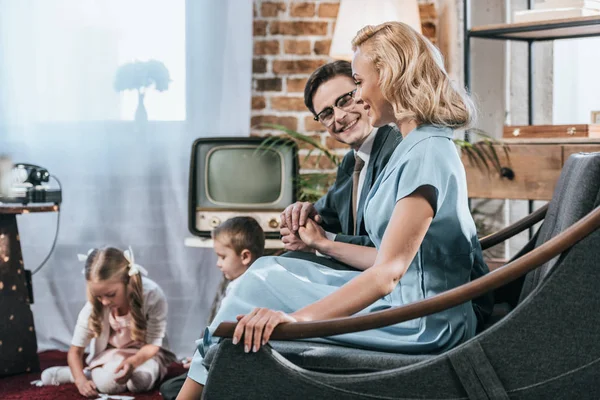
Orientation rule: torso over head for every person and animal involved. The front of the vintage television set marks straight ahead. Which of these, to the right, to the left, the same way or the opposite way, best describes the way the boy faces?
to the right

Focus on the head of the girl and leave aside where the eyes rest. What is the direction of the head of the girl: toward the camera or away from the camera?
toward the camera

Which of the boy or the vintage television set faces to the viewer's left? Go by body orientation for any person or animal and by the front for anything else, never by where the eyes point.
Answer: the boy

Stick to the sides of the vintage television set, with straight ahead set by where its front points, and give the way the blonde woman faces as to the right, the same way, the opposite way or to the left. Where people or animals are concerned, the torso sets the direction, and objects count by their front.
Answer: to the right

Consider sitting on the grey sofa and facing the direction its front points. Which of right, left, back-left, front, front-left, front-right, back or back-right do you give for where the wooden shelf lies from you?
right

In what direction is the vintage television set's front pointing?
toward the camera

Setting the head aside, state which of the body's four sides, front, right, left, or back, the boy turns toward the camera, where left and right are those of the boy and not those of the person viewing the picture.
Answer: left

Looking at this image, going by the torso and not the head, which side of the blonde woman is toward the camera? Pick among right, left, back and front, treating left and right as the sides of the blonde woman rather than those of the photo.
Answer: left

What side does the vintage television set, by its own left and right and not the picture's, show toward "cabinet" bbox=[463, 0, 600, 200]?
left

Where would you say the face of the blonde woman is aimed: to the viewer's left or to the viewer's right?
to the viewer's left

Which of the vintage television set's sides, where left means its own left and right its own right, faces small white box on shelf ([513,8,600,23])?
left

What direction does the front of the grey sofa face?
to the viewer's left
